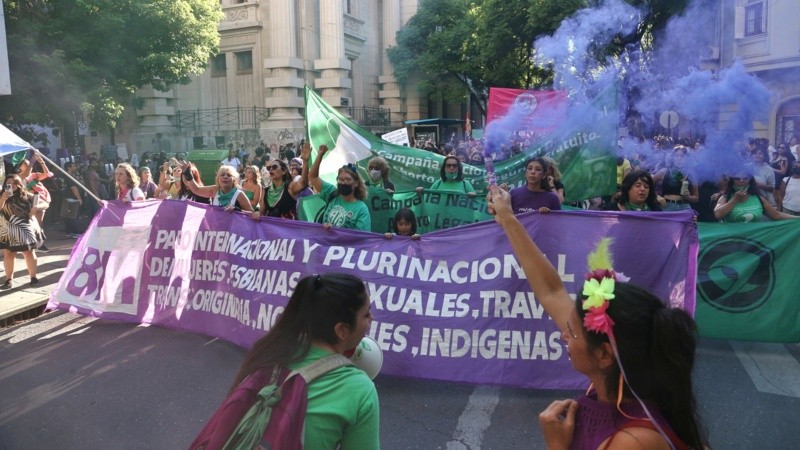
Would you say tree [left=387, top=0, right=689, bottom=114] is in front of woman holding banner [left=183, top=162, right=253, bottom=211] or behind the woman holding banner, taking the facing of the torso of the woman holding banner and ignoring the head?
behind

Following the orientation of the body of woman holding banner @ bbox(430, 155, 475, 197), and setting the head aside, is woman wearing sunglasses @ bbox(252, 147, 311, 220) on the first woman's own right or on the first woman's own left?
on the first woman's own right

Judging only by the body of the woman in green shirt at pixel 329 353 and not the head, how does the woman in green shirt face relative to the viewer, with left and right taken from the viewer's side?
facing away from the viewer and to the right of the viewer

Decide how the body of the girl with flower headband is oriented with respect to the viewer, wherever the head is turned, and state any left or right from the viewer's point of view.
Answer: facing to the left of the viewer

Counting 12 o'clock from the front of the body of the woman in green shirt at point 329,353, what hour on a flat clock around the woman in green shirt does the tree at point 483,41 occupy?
The tree is roughly at 11 o'clock from the woman in green shirt.

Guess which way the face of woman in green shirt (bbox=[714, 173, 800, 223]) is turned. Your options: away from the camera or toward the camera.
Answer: toward the camera

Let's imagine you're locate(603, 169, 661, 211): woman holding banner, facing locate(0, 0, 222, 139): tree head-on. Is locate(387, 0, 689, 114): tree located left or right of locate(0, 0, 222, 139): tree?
right

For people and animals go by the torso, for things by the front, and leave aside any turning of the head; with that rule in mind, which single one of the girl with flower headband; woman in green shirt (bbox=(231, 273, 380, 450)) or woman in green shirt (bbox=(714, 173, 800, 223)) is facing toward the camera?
woman in green shirt (bbox=(714, 173, 800, 223))

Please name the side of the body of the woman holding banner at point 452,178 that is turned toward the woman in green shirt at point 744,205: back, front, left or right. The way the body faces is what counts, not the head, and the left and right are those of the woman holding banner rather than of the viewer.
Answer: left

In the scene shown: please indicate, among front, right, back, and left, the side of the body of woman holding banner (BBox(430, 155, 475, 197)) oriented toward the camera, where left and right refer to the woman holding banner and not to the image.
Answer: front

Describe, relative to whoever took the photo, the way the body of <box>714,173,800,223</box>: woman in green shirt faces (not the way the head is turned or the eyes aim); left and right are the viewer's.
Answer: facing the viewer

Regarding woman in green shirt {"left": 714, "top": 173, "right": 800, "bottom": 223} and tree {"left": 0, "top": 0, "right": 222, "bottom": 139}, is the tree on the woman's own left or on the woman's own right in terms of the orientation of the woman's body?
on the woman's own right

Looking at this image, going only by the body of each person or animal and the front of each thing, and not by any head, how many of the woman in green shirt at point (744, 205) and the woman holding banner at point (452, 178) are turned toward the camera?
2

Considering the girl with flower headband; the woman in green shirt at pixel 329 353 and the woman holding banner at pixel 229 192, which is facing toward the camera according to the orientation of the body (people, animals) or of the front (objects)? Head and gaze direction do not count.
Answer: the woman holding banner
